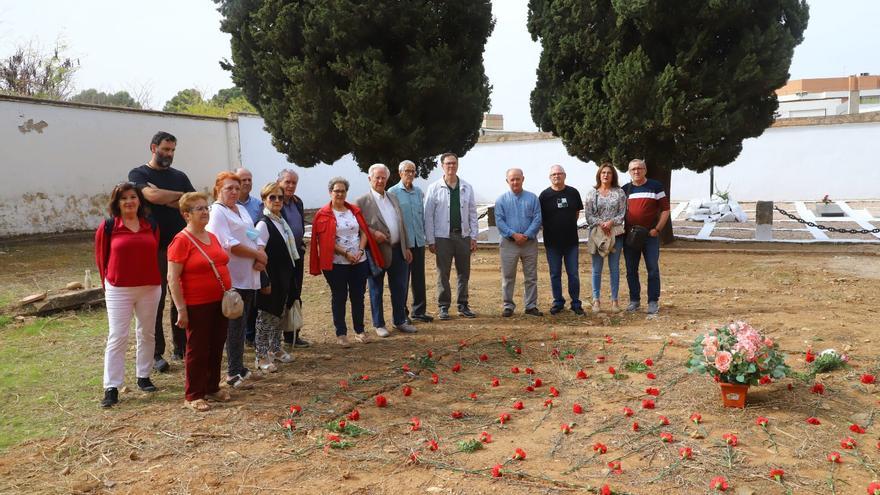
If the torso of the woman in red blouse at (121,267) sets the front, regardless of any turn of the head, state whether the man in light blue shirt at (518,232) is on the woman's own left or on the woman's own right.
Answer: on the woman's own left

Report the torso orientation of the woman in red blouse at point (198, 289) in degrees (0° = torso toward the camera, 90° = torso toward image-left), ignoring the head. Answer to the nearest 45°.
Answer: approximately 315°

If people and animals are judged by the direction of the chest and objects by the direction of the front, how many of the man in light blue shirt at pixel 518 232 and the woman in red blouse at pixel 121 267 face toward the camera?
2

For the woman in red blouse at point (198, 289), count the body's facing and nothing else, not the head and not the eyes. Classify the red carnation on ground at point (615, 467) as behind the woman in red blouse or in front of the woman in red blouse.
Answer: in front

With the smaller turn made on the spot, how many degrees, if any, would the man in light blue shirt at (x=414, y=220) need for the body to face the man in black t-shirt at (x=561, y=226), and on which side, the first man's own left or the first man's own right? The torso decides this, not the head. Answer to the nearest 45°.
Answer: approximately 45° to the first man's own left
